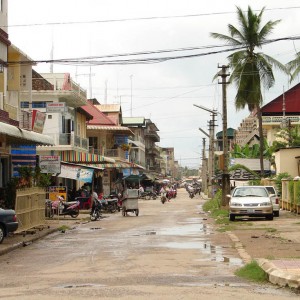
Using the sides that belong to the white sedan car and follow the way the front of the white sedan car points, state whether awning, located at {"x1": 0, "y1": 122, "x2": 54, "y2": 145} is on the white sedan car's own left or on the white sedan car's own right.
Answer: on the white sedan car's own right

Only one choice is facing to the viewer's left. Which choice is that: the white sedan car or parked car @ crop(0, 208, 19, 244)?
the parked car

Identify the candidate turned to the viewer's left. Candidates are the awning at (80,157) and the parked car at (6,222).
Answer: the parked car

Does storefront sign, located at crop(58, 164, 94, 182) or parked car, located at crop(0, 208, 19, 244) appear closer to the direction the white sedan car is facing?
the parked car

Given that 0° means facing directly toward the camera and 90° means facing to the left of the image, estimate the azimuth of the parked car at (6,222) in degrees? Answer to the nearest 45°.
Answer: approximately 90°

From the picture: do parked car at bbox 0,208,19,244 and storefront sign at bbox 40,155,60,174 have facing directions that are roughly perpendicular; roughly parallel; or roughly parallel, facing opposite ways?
roughly perpendicular

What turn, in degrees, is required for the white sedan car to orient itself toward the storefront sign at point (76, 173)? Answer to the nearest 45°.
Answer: approximately 135° to its right

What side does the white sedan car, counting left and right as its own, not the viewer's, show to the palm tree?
back
